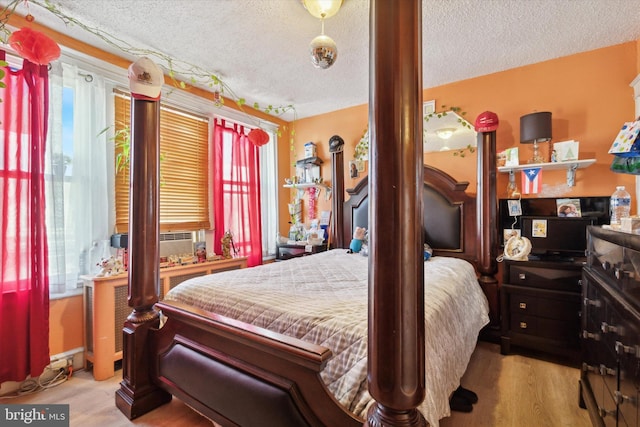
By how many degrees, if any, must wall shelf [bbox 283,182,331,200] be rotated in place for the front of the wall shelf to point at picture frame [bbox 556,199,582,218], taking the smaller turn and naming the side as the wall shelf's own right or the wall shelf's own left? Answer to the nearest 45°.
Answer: approximately 45° to the wall shelf's own left

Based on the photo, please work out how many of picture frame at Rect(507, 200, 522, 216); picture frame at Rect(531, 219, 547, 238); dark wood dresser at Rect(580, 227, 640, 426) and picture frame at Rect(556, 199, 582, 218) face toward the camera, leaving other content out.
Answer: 3

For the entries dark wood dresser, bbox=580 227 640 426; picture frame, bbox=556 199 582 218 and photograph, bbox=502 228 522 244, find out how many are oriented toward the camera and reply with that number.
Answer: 2

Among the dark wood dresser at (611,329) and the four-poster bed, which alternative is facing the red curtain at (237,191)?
the dark wood dresser

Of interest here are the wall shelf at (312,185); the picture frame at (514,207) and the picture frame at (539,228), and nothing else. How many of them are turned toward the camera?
3

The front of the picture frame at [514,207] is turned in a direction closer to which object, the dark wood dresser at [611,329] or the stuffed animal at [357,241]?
the dark wood dresser

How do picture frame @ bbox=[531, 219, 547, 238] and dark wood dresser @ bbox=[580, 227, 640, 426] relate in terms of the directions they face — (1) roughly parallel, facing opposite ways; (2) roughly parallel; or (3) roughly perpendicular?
roughly perpendicular
